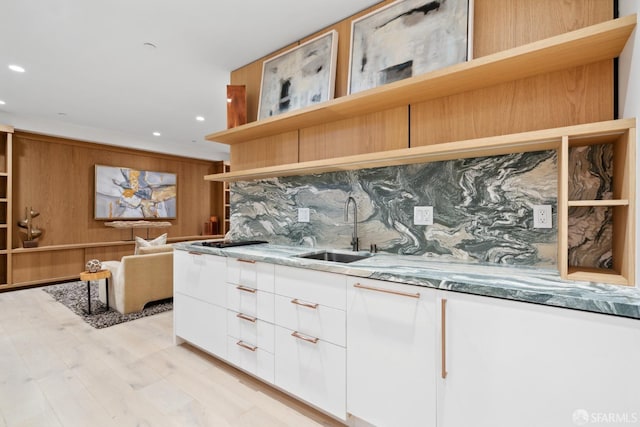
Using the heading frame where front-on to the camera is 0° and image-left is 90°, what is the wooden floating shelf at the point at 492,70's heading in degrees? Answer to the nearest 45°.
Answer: approximately 45°

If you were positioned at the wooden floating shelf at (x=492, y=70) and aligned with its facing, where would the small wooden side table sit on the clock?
The small wooden side table is roughly at 2 o'clock from the wooden floating shelf.

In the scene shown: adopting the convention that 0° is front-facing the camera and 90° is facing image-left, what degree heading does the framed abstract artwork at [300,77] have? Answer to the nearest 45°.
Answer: approximately 45°

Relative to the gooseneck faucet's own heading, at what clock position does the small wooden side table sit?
The small wooden side table is roughly at 2 o'clock from the gooseneck faucet.

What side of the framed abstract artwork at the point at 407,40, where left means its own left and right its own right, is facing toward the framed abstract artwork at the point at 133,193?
right

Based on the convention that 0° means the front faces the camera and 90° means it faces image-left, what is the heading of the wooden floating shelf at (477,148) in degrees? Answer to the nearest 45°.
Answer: approximately 45°

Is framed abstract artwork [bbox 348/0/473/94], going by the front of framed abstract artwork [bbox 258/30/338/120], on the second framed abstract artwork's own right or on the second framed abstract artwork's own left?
on the second framed abstract artwork's own left
